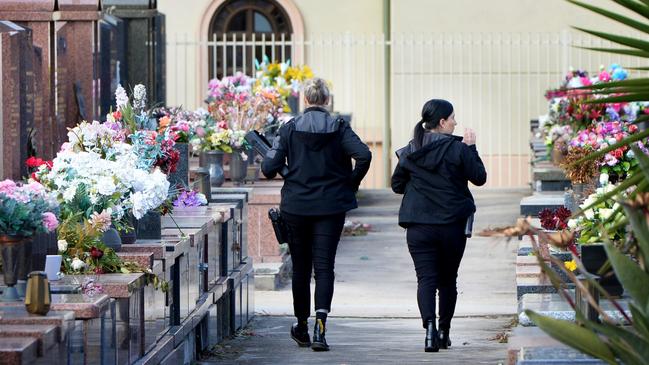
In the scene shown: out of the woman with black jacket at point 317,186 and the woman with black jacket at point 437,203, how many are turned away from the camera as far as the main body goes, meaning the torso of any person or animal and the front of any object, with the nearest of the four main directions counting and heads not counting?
2

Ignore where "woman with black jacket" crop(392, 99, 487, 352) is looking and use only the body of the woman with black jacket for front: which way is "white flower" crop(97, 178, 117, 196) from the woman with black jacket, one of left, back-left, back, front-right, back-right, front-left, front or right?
back-left

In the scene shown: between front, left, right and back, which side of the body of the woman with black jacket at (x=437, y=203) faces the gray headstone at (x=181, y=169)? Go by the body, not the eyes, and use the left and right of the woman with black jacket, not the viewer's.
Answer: left

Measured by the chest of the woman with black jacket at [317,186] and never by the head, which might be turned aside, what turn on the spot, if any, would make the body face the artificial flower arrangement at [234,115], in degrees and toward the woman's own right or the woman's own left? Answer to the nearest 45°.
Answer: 0° — they already face it

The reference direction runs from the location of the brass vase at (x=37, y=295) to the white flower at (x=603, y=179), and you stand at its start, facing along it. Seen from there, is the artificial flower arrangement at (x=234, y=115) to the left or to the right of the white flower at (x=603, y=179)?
left

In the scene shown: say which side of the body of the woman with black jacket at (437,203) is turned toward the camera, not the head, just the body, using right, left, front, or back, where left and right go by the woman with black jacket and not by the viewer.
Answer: back

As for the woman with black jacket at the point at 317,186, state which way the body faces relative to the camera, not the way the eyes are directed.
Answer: away from the camera

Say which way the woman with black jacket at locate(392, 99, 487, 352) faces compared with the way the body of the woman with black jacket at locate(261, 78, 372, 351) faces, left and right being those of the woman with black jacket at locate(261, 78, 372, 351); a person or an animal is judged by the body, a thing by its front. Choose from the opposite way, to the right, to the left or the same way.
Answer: the same way

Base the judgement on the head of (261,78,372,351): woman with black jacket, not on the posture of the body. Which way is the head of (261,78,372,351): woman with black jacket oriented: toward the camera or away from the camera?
away from the camera
